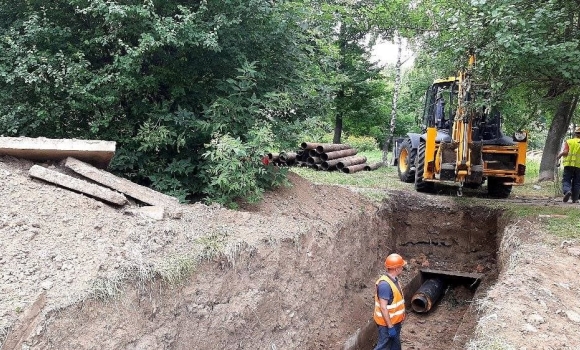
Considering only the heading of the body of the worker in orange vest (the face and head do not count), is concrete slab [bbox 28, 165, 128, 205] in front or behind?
behind

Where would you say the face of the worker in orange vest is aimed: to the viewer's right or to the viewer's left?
to the viewer's right

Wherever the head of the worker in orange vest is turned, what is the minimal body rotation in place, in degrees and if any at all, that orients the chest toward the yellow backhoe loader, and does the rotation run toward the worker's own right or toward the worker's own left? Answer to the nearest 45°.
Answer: approximately 90° to the worker's own left

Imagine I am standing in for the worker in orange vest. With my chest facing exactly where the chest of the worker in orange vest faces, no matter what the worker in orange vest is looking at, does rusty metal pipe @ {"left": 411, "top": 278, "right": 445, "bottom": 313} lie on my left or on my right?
on my left

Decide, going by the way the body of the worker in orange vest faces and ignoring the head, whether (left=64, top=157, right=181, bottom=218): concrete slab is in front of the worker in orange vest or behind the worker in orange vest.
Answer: behind

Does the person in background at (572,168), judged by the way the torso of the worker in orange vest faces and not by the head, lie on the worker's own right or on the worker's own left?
on the worker's own left

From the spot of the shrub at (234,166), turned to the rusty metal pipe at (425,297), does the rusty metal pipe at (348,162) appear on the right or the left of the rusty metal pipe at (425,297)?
left

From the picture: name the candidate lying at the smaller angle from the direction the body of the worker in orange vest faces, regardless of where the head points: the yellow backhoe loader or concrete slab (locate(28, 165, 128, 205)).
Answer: the yellow backhoe loader

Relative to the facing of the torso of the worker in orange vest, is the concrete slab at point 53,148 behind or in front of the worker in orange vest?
behind

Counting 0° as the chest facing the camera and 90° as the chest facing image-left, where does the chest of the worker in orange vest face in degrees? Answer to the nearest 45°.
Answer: approximately 270°

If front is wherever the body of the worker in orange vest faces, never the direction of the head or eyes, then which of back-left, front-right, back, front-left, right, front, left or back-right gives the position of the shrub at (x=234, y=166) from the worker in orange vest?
back
